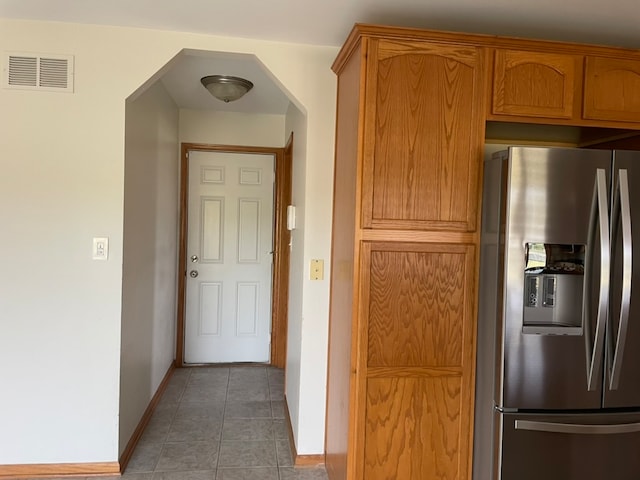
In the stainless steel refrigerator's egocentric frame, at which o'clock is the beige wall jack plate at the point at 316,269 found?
The beige wall jack plate is roughly at 3 o'clock from the stainless steel refrigerator.

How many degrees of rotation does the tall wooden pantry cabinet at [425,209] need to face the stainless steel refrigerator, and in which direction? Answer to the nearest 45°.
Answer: approximately 90° to its left

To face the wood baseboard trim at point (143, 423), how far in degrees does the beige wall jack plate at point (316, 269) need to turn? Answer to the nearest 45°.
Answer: approximately 90° to its right

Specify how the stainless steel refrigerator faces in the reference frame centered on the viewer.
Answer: facing the viewer

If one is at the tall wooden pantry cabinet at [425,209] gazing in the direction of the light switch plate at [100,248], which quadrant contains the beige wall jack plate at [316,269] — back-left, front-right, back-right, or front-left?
front-right

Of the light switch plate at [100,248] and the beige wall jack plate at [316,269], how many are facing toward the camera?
2

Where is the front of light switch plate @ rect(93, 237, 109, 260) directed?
toward the camera

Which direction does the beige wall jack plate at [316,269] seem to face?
toward the camera

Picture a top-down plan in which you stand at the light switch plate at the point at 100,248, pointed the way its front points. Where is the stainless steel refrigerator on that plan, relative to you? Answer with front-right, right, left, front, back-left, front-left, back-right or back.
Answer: front-left

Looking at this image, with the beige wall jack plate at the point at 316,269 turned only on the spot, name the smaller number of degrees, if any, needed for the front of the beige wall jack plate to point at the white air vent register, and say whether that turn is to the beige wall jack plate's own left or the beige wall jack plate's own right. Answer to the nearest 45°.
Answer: approximately 90° to the beige wall jack plate's own right

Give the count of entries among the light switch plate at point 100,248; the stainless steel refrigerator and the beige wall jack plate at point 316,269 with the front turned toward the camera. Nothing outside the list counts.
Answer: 3

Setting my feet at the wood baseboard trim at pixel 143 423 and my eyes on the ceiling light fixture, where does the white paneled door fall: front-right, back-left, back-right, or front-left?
front-left

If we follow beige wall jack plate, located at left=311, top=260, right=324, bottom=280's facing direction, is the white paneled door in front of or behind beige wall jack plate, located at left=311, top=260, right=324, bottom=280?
behind
